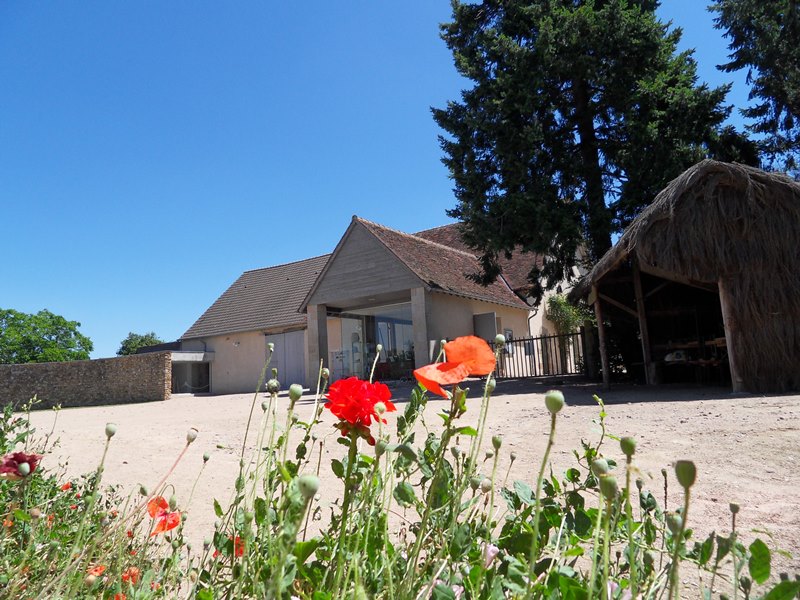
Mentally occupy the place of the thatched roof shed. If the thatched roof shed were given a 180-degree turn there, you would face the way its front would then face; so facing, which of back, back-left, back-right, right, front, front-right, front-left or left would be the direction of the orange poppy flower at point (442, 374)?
back-right

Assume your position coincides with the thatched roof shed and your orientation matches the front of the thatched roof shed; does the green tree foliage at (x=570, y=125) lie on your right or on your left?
on your right

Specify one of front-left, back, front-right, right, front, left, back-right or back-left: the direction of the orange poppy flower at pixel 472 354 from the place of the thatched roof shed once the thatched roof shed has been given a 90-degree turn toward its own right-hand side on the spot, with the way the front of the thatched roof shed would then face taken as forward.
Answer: back-left

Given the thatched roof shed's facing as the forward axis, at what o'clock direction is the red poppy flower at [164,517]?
The red poppy flower is roughly at 11 o'clock from the thatched roof shed.

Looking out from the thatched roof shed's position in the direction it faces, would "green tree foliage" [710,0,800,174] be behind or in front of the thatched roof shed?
behind

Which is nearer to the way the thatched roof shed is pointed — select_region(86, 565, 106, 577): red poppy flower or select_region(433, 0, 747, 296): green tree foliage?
the red poppy flower

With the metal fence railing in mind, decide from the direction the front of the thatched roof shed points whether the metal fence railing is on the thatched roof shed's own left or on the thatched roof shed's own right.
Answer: on the thatched roof shed's own right

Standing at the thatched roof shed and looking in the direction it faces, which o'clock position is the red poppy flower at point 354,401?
The red poppy flower is roughly at 11 o'clock from the thatched roof shed.

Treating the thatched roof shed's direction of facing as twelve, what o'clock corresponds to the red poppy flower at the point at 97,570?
The red poppy flower is roughly at 11 o'clock from the thatched roof shed.
